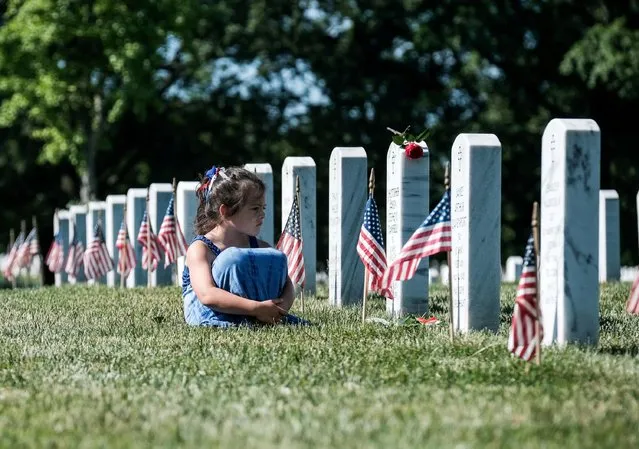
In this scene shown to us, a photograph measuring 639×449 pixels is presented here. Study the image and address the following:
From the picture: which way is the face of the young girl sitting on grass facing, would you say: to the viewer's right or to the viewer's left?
to the viewer's right

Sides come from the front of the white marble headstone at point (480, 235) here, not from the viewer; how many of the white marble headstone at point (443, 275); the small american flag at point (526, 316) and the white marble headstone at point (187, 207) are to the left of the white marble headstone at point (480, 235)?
1

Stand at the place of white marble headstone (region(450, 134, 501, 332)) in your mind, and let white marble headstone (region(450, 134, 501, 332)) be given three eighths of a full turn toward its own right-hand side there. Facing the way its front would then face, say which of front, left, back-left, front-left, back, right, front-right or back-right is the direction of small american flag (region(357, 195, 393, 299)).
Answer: left

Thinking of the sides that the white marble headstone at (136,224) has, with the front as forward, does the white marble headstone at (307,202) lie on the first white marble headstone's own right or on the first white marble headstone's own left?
on the first white marble headstone's own left

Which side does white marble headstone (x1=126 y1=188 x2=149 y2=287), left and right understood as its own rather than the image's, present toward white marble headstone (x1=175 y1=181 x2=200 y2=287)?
left

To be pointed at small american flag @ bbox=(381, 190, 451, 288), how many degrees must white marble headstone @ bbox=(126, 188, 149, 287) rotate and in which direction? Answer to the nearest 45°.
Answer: approximately 90° to its left

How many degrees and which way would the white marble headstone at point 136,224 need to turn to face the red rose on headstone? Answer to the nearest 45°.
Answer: approximately 90° to its left

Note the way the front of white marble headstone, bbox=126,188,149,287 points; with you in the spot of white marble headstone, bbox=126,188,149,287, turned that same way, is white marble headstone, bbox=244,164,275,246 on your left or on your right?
on your left

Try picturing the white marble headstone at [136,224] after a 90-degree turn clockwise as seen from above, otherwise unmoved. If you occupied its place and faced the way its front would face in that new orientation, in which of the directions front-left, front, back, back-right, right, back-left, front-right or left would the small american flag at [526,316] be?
back
